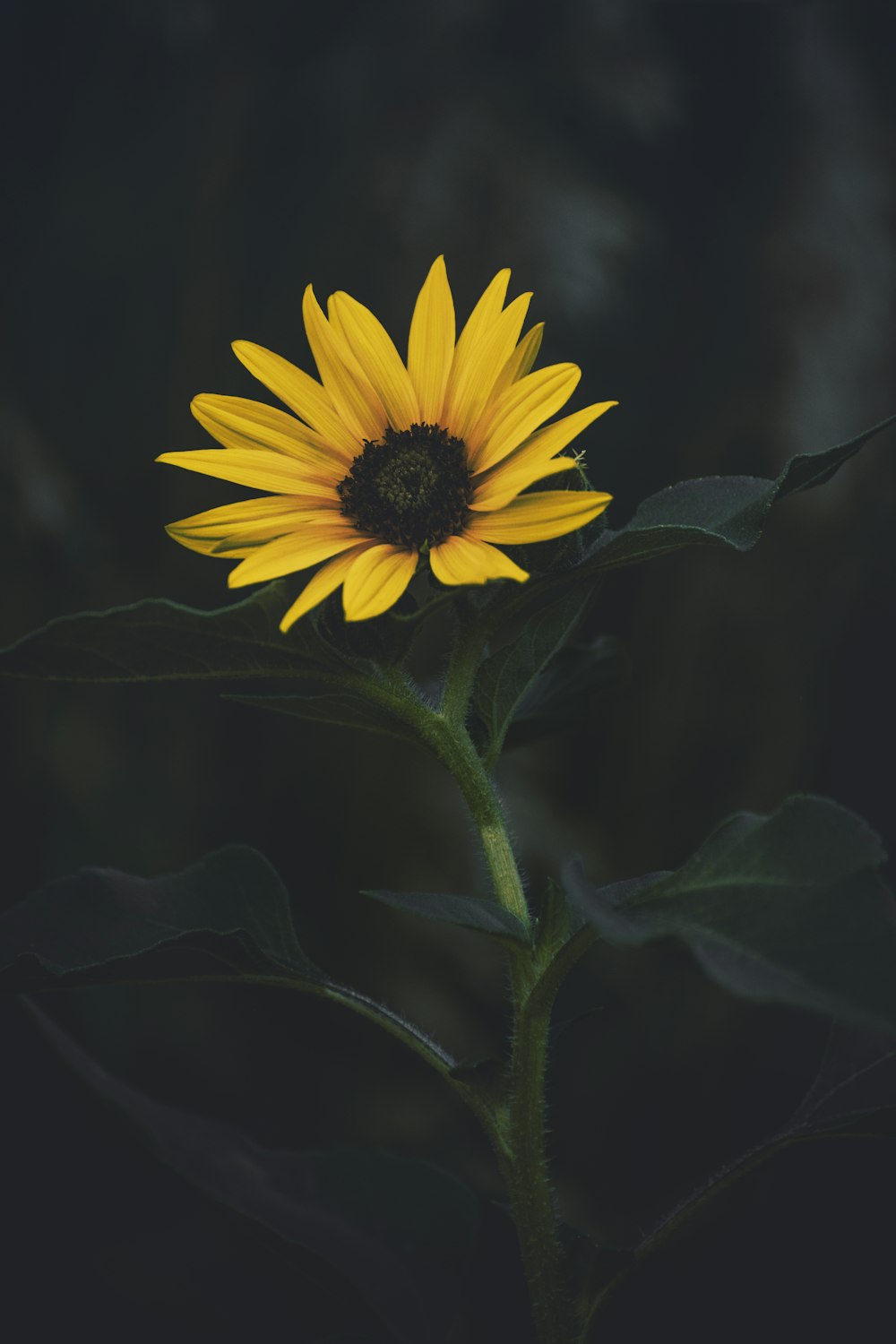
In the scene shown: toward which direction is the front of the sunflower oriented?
toward the camera
